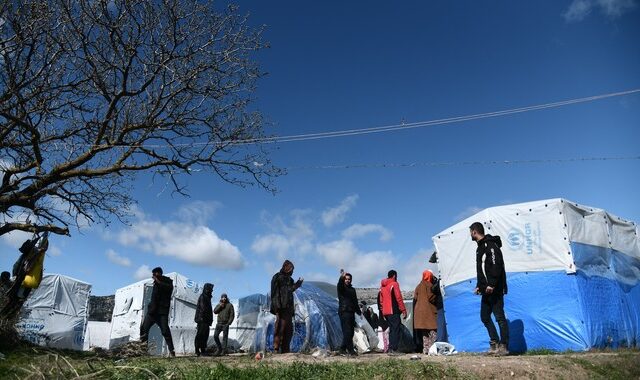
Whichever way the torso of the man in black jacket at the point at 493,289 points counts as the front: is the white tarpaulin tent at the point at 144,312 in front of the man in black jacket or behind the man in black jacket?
in front

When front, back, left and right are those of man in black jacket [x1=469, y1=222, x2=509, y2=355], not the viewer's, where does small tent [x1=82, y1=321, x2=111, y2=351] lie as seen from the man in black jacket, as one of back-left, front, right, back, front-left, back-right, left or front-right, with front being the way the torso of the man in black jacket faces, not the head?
front-right

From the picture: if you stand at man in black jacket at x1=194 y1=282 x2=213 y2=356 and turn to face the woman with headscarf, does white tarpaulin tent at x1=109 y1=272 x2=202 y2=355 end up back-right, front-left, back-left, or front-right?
back-left

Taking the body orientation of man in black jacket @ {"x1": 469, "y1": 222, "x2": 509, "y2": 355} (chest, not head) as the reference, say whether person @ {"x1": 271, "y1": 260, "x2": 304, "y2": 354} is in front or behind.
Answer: in front

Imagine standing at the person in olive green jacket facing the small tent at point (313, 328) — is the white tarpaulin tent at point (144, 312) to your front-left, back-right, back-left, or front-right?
back-left

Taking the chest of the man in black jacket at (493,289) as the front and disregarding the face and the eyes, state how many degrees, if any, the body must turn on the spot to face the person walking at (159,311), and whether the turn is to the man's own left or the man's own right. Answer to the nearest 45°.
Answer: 0° — they already face them

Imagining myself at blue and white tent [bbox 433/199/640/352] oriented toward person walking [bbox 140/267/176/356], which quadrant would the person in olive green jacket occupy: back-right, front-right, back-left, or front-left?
front-right

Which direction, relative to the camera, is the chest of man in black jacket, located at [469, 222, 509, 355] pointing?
to the viewer's left

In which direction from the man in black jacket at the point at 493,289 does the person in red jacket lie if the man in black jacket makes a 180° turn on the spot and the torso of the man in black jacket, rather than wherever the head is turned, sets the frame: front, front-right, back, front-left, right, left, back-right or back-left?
back-left

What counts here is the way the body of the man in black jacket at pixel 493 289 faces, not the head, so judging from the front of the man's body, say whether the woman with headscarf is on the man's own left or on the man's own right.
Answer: on the man's own right

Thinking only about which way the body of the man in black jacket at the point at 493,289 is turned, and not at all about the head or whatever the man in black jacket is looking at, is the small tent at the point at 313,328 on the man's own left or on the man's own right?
on the man's own right

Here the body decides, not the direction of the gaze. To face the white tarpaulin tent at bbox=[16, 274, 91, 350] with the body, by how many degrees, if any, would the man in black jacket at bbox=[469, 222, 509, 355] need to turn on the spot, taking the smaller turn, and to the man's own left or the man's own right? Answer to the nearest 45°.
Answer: approximately 45° to the man's own right

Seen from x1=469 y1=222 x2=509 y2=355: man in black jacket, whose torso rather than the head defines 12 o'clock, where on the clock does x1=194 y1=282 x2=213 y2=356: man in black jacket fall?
x1=194 y1=282 x2=213 y2=356: man in black jacket is roughly at 1 o'clock from x1=469 y1=222 x2=509 y2=355: man in black jacket.

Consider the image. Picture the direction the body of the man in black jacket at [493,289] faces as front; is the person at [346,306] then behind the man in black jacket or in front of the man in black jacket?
in front
